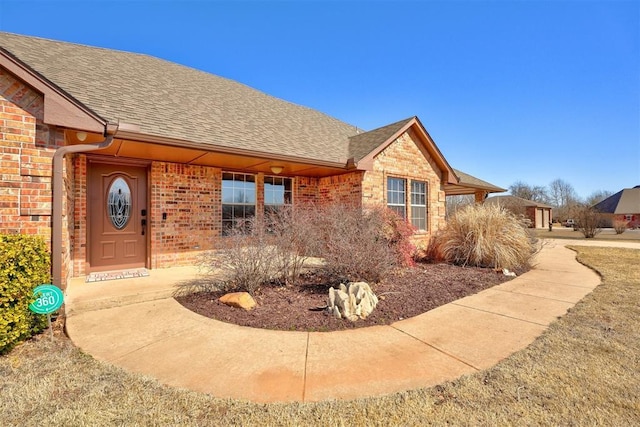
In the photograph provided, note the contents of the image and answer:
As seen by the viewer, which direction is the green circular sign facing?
toward the camera

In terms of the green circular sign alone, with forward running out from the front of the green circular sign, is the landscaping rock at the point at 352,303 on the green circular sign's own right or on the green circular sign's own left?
on the green circular sign's own left

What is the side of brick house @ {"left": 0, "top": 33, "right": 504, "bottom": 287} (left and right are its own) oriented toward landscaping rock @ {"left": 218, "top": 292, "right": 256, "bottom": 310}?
front

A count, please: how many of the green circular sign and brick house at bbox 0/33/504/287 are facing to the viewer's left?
0

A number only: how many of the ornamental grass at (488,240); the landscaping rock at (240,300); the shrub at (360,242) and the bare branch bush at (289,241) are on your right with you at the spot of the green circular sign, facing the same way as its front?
0

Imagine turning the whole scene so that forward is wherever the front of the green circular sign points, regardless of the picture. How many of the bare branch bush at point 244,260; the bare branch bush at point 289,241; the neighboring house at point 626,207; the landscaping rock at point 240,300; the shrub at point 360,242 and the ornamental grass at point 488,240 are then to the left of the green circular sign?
6

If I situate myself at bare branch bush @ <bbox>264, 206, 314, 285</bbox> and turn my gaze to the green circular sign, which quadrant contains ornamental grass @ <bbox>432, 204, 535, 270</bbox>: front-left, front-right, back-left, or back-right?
back-left

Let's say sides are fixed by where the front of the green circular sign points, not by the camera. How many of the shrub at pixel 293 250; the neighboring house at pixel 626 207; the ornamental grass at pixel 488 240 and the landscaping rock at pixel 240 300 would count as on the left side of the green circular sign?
4

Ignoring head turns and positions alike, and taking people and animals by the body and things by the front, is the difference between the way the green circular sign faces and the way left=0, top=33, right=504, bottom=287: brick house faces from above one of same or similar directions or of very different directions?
same or similar directions

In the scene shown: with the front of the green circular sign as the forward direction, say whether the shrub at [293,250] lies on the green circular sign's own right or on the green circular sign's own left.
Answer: on the green circular sign's own left

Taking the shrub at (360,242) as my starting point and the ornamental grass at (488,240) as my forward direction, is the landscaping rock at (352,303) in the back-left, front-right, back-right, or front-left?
back-right

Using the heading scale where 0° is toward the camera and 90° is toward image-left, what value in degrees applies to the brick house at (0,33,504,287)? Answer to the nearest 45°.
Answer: approximately 315°

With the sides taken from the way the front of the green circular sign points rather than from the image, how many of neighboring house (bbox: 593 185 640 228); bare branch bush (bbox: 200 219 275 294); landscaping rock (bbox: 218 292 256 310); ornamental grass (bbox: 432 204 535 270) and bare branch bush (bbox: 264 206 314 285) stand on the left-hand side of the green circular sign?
5
